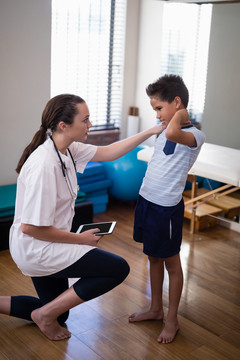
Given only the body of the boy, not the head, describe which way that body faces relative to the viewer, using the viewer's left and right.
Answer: facing the viewer and to the left of the viewer

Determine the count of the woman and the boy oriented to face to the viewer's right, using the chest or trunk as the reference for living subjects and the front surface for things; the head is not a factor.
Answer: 1

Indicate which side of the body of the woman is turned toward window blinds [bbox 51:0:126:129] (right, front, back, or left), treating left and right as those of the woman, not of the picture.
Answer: left

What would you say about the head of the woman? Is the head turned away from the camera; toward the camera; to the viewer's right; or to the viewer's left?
to the viewer's right

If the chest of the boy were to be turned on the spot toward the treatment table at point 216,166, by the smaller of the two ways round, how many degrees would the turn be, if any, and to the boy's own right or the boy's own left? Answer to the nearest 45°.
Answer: approximately 135° to the boy's own right

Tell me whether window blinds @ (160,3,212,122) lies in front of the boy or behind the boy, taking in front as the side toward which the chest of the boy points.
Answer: behind

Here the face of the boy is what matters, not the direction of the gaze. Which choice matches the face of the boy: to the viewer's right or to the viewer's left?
to the viewer's left

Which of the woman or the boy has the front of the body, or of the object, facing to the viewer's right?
the woman

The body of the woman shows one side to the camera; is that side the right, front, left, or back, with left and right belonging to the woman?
right
